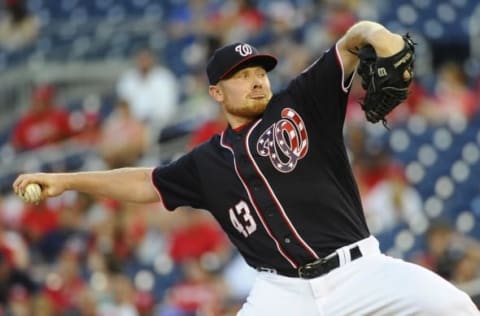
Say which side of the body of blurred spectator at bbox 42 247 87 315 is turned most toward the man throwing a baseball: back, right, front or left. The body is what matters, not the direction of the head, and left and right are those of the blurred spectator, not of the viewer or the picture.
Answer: front

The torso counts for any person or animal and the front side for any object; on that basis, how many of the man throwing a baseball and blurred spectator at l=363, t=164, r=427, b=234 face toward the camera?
2

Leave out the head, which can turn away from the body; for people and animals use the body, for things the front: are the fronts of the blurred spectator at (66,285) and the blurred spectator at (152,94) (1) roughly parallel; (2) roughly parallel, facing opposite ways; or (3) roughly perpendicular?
roughly parallel

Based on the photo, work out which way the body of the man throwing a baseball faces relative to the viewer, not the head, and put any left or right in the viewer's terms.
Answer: facing the viewer

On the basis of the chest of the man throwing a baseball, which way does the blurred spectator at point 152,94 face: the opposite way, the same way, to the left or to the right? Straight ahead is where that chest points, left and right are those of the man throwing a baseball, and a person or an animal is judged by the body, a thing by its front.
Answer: the same way

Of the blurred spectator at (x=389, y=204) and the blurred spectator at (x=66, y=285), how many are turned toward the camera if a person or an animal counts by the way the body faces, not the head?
2

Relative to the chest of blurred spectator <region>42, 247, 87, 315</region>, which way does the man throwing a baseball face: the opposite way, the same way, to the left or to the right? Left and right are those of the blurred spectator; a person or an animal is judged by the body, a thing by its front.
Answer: the same way

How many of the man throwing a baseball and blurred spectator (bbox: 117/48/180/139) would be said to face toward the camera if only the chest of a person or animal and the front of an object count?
2

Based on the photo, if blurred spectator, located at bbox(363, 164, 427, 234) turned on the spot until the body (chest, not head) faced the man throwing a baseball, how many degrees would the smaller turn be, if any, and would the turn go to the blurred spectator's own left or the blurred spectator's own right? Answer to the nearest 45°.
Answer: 0° — they already face them

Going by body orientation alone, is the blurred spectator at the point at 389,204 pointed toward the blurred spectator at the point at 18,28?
no

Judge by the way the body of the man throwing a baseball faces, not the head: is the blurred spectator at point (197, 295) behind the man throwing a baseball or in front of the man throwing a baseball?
behind

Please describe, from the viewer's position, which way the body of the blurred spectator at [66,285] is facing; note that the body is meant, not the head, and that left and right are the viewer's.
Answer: facing the viewer

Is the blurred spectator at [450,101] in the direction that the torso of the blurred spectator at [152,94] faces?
no
